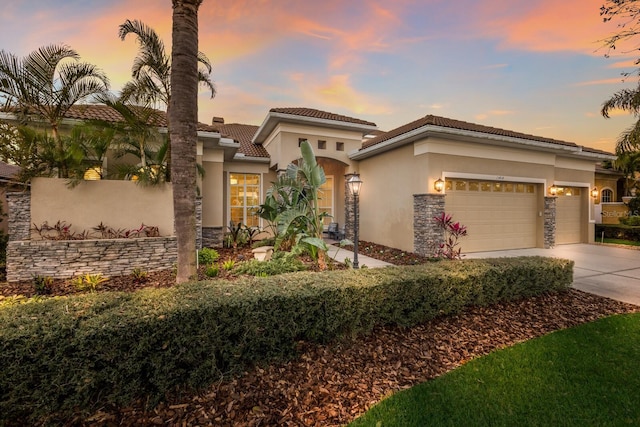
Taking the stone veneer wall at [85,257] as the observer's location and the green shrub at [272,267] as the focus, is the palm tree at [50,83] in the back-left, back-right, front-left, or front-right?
back-left

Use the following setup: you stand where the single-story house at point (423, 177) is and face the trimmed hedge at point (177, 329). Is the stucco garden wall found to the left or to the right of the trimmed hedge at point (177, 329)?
right

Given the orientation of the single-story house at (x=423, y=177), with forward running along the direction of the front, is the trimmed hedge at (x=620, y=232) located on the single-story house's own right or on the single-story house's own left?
on the single-story house's own left

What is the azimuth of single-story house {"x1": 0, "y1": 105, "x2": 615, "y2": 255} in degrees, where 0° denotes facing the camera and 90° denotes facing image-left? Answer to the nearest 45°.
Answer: approximately 315°

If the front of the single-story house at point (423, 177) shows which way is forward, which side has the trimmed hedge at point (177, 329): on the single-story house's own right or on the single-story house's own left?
on the single-story house's own right

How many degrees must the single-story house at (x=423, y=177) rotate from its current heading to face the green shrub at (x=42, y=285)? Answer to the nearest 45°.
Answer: approximately 90° to its right

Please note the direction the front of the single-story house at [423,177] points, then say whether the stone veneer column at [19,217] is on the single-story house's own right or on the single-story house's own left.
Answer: on the single-story house's own right

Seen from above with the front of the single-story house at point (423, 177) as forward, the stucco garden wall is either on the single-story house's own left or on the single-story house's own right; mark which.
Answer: on the single-story house's own right
